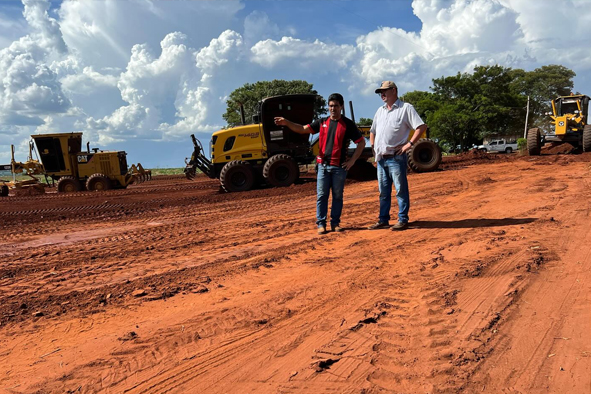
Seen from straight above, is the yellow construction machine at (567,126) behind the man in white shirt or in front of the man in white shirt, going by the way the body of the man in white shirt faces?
behind

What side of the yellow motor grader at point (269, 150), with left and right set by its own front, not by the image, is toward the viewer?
right

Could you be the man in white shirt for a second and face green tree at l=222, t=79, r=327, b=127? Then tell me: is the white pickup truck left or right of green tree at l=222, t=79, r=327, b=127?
right

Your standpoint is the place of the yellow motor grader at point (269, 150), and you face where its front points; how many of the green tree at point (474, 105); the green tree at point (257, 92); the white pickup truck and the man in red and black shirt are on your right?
1

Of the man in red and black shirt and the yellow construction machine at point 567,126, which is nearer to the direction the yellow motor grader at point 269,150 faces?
the yellow construction machine
